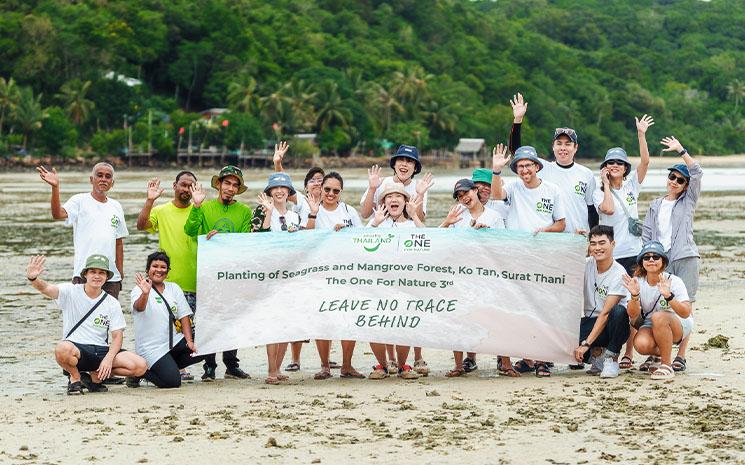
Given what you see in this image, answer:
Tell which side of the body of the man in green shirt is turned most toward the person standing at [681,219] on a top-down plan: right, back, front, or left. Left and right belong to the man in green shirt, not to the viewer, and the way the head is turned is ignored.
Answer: left

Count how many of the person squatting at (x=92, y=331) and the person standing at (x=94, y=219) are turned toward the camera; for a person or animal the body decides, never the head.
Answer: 2

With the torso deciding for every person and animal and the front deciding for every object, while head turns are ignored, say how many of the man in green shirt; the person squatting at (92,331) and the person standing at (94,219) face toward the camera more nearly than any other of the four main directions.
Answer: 3

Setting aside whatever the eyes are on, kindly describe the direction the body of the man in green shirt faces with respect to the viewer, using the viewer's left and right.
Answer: facing the viewer

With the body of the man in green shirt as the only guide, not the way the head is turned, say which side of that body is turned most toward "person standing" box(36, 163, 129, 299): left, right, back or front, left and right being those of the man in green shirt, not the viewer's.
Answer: right

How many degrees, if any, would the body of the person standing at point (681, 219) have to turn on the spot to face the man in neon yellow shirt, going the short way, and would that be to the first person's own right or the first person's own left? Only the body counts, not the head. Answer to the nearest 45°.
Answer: approximately 45° to the first person's own right

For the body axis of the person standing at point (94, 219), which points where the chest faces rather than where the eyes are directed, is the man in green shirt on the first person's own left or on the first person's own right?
on the first person's own left

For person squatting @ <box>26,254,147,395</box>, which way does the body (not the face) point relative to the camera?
toward the camera

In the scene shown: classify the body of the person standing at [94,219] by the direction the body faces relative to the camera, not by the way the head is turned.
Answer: toward the camera
